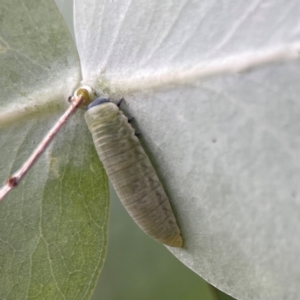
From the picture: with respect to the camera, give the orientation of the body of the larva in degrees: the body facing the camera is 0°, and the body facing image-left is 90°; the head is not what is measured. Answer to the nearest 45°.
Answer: approximately 135°
